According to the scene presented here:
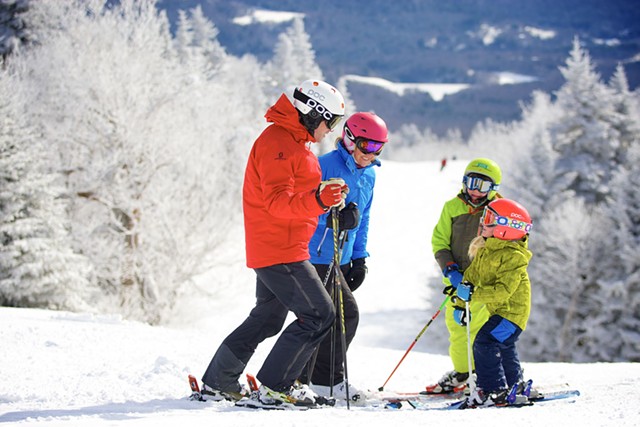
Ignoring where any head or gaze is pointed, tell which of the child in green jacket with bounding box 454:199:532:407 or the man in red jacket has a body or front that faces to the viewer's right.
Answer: the man in red jacket

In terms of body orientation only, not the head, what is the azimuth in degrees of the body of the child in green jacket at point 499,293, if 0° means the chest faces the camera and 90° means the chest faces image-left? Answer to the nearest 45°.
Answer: approximately 90°

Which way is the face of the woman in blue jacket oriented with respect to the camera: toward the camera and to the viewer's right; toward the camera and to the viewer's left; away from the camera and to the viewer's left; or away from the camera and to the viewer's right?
toward the camera and to the viewer's right

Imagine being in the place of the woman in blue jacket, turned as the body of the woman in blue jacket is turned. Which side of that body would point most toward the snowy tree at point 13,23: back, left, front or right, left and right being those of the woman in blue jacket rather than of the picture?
back

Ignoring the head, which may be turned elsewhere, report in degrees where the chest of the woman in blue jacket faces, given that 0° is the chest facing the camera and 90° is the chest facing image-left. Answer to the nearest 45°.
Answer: approximately 315°

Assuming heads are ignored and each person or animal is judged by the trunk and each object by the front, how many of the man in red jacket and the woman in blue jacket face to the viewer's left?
0

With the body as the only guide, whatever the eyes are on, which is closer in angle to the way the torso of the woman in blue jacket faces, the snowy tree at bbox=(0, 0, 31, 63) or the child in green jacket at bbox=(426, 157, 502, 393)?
the child in green jacket

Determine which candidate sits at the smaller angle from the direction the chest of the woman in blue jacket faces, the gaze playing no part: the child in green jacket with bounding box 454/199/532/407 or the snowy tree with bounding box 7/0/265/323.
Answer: the child in green jacket

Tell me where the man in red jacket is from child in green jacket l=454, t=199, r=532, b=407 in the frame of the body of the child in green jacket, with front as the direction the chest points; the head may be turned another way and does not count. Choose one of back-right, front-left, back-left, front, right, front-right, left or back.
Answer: front-left

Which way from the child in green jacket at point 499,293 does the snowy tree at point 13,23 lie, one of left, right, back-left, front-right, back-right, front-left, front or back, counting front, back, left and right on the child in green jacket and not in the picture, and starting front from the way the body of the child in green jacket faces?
front-right

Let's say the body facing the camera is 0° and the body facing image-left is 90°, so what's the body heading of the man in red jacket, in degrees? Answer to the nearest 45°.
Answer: approximately 270°

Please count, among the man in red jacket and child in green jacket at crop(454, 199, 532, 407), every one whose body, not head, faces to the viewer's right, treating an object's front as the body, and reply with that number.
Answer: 1

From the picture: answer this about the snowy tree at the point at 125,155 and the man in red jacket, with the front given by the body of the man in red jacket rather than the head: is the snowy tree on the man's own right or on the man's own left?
on the man's own left

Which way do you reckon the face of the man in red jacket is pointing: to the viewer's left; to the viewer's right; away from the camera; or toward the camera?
to the viewer's right
